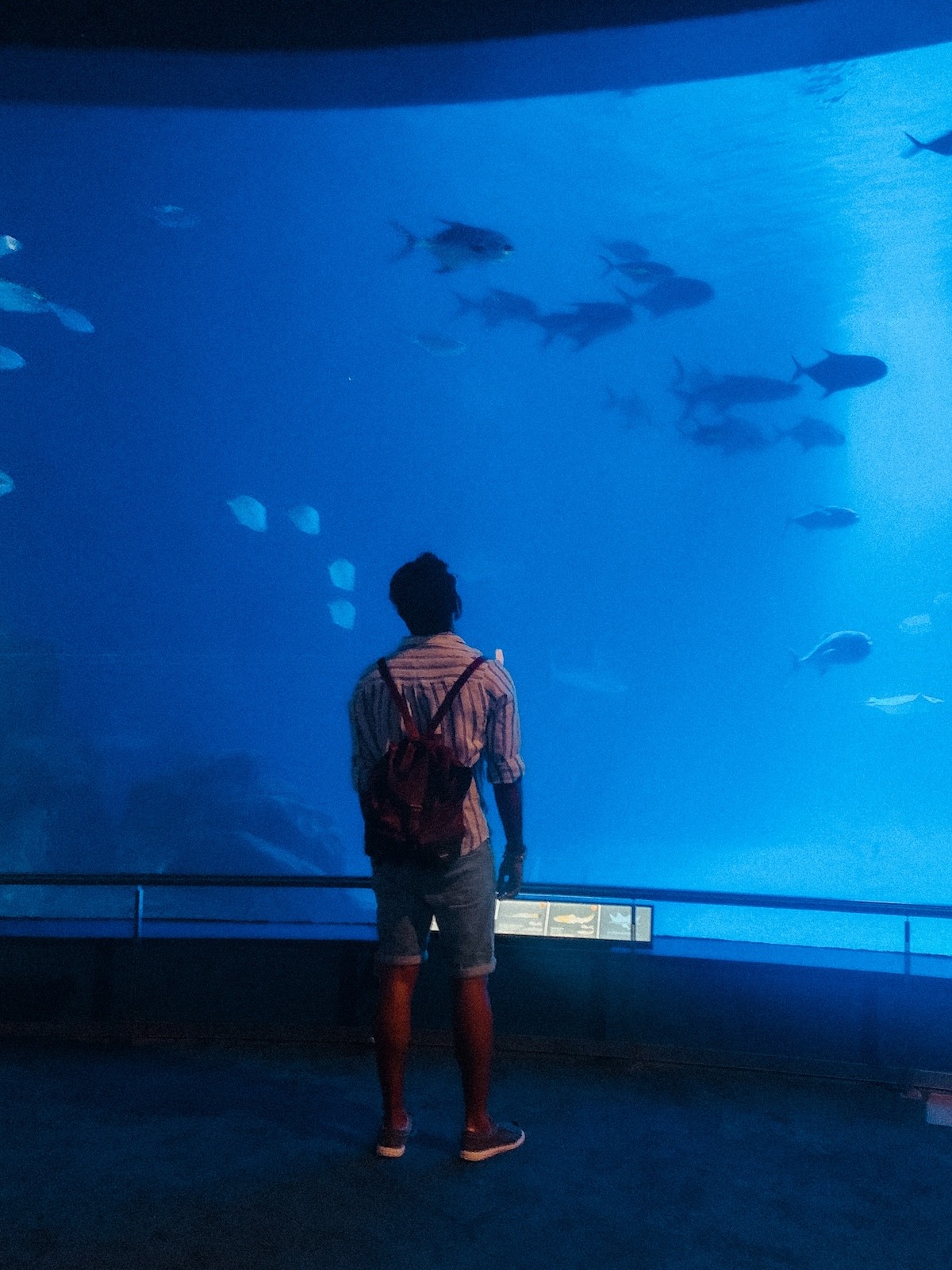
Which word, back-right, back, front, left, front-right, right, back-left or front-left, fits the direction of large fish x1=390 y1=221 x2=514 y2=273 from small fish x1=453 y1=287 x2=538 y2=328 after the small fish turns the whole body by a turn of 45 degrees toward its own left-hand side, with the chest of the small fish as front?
back-right

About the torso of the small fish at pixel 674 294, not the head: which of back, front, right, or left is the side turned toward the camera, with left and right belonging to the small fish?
right

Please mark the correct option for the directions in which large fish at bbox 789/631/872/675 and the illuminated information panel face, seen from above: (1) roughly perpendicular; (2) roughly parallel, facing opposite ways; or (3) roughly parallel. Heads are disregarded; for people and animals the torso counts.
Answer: roughly perpendicular

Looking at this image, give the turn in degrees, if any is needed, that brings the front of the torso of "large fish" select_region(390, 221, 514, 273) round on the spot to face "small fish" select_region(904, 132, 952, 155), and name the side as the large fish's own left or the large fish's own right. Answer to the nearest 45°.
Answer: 0° — it already faces it

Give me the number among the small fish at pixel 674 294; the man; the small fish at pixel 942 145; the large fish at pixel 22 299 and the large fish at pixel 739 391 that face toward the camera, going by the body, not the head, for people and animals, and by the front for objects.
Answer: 0

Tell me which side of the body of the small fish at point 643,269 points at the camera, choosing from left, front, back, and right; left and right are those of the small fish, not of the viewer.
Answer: right

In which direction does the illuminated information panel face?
toward the camera

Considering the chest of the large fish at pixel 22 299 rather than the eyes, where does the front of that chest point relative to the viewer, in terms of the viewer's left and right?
facing to the left of the viewer

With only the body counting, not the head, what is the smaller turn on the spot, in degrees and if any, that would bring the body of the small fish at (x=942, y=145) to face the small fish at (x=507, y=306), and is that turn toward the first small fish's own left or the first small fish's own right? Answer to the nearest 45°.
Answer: approximately 135° to the first small fish's own left

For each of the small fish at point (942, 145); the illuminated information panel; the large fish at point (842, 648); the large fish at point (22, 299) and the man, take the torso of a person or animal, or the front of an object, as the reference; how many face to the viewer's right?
2

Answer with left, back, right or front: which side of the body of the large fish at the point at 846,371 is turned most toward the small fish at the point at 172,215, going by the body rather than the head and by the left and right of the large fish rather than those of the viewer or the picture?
back

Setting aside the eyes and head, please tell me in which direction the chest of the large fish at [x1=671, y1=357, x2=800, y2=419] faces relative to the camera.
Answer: to the viewer's right

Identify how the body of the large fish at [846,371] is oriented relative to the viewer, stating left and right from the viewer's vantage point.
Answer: facing to the right of the viewer

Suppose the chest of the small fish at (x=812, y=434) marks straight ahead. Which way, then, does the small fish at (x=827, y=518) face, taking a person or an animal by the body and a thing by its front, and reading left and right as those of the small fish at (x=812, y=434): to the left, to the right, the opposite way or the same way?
the same way

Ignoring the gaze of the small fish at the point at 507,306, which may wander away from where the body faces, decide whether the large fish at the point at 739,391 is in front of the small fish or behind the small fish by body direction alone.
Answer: in front
